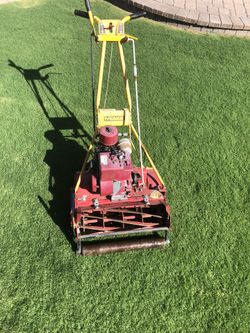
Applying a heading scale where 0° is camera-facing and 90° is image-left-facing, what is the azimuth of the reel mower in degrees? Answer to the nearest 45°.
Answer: approximately 0°
